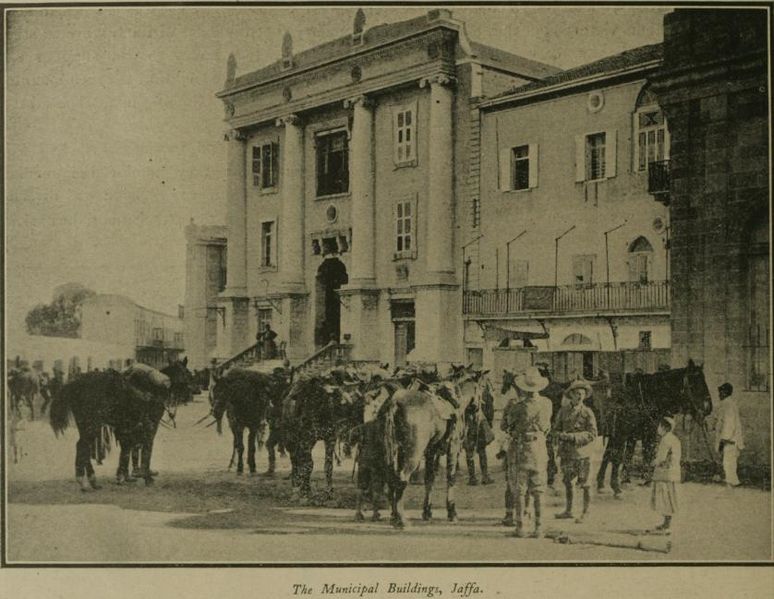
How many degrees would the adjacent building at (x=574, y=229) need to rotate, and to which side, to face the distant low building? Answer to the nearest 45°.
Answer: approximately 45° to its right

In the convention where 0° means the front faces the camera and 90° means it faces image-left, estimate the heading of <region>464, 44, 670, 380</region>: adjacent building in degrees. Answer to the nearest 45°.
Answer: approximately 45°

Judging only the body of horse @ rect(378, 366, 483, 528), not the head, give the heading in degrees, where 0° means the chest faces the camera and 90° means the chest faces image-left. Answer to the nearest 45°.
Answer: approximately 225°

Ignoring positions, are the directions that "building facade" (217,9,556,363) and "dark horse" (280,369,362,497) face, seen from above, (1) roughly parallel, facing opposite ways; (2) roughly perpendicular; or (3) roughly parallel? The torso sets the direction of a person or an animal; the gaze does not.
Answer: roughly parallel, facing opposite ways

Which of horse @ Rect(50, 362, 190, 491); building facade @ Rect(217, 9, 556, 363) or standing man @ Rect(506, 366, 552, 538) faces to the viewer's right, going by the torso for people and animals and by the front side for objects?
the horse

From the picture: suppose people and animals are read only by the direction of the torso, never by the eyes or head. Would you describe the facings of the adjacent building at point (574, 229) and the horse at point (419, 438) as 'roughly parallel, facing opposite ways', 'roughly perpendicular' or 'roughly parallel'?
roughly parallel, facing opposite ways

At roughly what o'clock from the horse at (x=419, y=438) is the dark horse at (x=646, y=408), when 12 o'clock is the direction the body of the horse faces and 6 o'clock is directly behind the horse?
The dark horse is roughly at 1 o'clock from the horse.

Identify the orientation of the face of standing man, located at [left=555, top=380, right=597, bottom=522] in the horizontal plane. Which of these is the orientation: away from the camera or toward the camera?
toward the camera

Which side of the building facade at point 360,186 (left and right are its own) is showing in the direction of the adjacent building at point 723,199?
left

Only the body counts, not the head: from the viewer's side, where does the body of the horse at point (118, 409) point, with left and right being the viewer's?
facing to the right of the viewer

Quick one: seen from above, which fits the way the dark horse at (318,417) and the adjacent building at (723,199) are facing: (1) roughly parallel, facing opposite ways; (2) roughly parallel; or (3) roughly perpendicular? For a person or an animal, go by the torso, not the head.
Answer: roughly parallel, facing opposite ways
